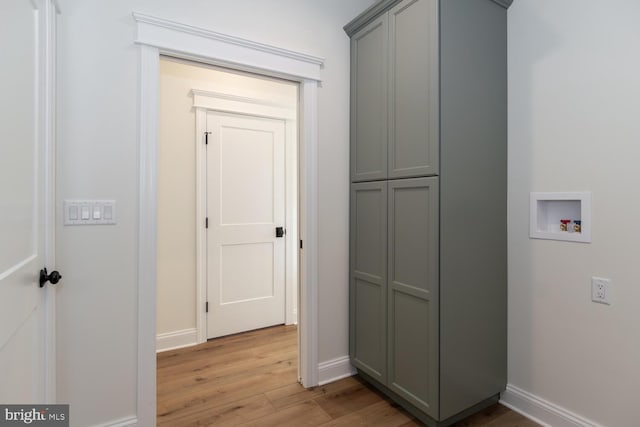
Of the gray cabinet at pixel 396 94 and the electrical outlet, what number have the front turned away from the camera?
0

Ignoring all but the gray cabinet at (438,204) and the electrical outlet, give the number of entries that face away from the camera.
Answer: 0

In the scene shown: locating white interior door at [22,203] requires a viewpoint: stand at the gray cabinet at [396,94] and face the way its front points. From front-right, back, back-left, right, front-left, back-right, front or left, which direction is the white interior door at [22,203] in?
front

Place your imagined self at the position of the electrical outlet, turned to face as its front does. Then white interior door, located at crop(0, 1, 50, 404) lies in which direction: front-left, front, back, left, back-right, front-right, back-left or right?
front

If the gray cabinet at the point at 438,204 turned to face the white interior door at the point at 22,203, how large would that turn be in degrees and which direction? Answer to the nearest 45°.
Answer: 0° — it already faces it

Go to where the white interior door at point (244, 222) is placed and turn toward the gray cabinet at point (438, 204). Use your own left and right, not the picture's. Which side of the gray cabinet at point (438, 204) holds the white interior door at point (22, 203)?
right

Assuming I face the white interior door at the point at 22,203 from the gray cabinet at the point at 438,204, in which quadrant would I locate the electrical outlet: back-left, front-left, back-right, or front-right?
back-left

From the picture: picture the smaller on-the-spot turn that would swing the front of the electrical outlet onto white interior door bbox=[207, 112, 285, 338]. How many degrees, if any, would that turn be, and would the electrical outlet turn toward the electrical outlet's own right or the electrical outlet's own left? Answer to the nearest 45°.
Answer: approximately 45° to the electrical outlet's own right

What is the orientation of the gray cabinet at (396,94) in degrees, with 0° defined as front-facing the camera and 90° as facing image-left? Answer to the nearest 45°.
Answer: approximately 45°

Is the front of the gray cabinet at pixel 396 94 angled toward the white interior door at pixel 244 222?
no

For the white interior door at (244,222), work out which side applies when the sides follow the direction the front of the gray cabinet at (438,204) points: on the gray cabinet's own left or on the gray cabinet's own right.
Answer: on the gray cabinet's own right

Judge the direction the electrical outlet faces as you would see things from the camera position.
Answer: facing the viewer and to the left of the viewer
